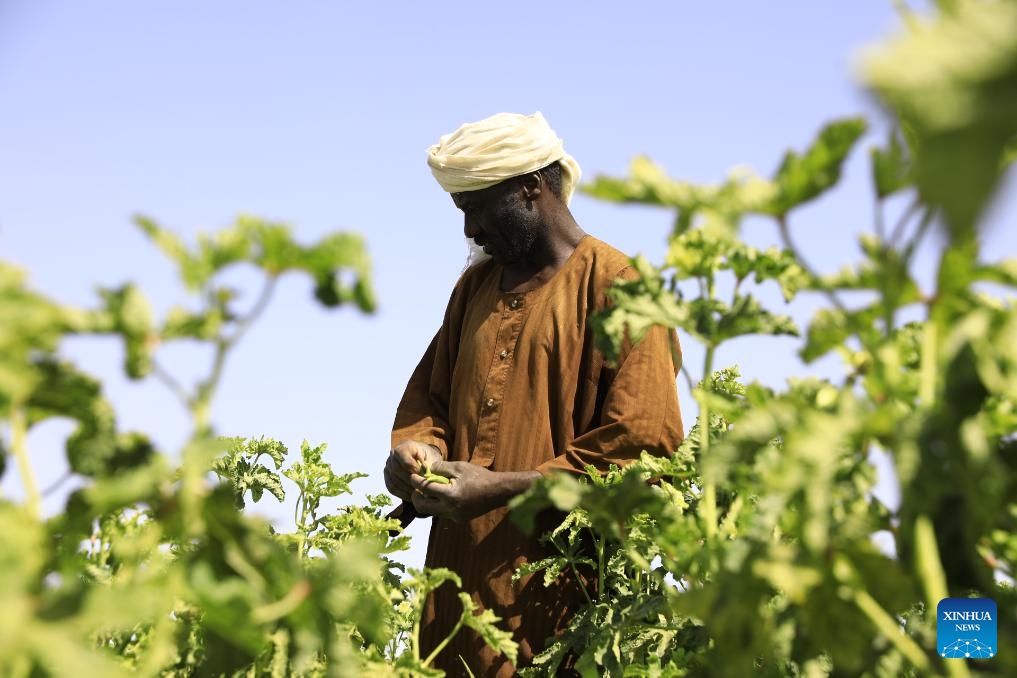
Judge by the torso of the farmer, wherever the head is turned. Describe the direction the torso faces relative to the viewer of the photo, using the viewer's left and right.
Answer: facing the viewer and to the left of the viewer

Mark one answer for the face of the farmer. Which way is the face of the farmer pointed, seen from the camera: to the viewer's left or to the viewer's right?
to the viewer's left
